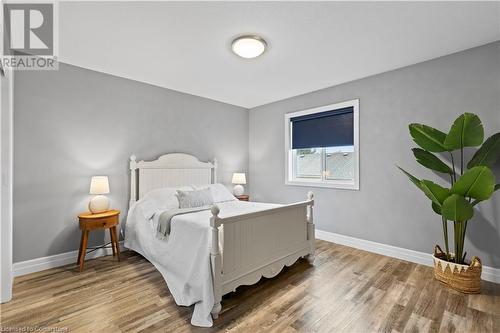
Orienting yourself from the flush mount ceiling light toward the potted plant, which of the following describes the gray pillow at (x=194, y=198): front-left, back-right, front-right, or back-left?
back-left

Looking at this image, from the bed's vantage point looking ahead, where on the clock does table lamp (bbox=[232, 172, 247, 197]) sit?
The table lamp is roughly at 8 o'clock from the bed.

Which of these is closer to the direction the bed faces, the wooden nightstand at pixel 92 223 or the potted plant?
the potted plant

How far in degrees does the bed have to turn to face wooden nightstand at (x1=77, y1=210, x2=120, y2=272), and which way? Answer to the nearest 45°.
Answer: approximately 135° to its right

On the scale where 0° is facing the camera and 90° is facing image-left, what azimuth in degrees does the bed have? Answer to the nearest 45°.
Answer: approximately 315°

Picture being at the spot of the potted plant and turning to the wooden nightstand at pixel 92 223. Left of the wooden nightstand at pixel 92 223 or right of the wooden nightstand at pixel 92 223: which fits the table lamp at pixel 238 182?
right
